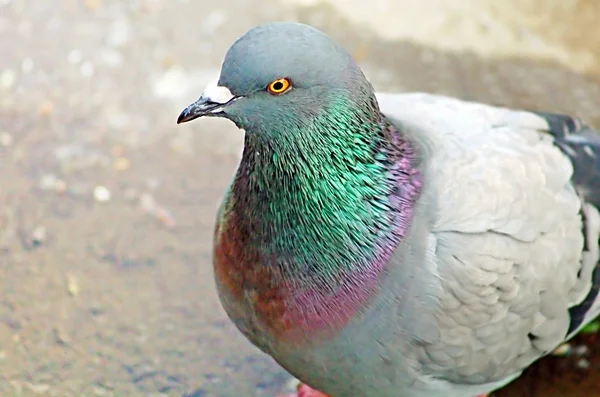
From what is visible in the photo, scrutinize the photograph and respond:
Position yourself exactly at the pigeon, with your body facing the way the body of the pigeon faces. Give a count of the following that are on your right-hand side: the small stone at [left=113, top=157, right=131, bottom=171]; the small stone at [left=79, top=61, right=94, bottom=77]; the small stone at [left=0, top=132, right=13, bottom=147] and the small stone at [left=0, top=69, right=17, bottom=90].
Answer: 4

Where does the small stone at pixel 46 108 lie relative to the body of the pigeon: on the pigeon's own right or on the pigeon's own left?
on the pigeon's own right

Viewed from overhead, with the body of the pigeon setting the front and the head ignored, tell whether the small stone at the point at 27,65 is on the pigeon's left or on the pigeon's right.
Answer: on the pigeon's right

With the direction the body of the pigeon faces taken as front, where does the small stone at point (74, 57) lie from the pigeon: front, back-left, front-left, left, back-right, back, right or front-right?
right

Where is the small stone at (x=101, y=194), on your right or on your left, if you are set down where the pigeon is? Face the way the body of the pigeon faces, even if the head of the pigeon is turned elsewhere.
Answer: on your right

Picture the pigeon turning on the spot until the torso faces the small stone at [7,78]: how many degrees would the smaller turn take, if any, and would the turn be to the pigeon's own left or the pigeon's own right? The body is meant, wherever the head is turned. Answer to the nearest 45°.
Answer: approximately 90° to the pigeon's own right

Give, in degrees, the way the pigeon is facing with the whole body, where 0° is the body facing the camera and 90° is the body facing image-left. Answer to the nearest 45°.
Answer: approximately 45°

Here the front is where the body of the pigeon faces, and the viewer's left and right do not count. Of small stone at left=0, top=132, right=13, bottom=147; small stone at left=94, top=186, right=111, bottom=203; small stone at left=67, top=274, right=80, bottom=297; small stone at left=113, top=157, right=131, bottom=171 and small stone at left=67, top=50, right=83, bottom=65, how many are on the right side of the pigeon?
5

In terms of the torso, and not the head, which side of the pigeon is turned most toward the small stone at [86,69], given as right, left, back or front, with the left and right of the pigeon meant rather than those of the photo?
right

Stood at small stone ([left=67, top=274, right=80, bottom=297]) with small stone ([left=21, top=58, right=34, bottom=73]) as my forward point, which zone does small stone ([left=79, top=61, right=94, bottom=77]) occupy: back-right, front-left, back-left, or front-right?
front-right

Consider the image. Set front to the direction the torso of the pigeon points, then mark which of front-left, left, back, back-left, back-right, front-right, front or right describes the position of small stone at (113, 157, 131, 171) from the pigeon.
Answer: right
